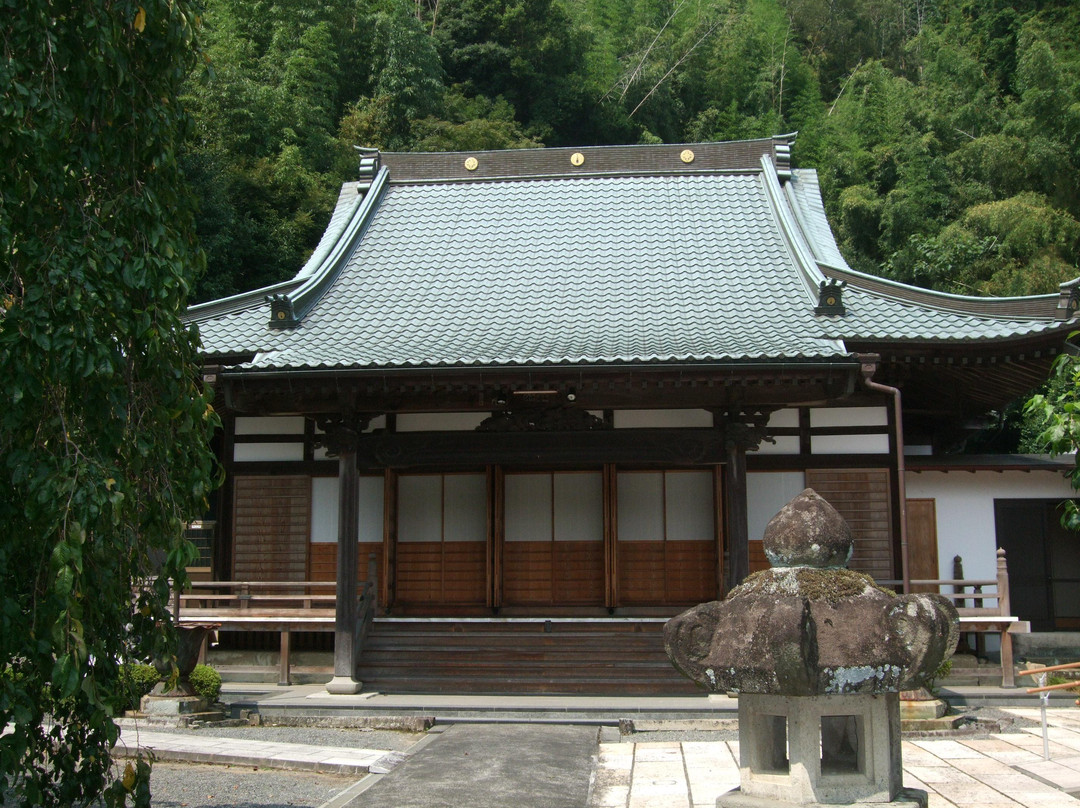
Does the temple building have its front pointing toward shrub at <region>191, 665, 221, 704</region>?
no

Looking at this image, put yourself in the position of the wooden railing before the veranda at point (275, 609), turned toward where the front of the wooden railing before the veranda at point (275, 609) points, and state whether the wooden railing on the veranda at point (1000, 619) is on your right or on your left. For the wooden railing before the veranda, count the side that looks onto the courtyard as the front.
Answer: on your left

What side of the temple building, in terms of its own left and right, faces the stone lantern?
front

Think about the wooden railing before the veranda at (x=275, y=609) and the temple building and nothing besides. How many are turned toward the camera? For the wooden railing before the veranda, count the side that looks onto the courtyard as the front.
2

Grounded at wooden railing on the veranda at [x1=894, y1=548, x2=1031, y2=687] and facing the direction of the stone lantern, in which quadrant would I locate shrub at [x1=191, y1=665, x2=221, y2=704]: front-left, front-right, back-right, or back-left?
front-right

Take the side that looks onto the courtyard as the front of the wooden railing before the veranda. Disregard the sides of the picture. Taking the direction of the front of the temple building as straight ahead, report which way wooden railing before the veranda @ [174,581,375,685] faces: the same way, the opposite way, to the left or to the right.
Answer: the same way

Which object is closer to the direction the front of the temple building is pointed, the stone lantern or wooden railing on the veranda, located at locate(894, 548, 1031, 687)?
the stone lantern

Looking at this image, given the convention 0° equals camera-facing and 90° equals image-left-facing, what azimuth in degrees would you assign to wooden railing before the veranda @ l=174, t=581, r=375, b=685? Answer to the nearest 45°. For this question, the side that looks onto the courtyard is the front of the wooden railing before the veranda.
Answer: approximately 0°

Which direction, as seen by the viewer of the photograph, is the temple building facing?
facing the viewer

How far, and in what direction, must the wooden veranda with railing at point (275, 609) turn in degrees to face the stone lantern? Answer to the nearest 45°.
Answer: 0° — it already faces it

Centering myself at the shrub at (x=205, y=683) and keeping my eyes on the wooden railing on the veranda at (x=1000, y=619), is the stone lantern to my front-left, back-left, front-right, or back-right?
front-right
